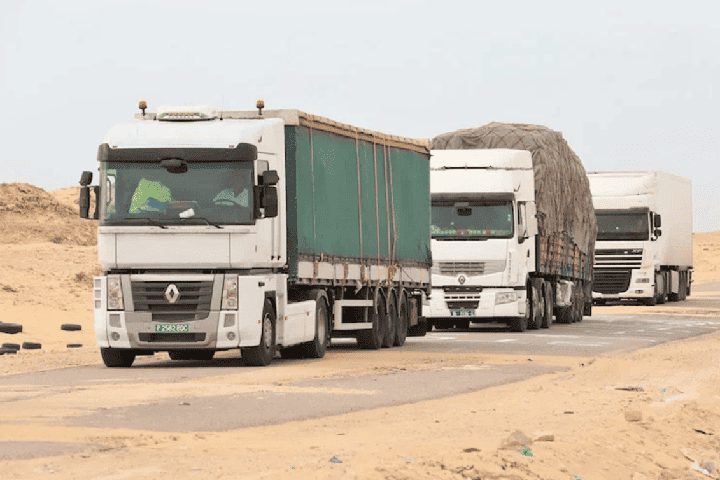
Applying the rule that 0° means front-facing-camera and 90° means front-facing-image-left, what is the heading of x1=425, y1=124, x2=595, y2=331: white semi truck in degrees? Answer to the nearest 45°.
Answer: approximately 0°

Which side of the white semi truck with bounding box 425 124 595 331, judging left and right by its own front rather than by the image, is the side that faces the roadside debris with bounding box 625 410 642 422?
front

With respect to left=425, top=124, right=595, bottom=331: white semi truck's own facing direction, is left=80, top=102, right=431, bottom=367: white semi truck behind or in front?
in front

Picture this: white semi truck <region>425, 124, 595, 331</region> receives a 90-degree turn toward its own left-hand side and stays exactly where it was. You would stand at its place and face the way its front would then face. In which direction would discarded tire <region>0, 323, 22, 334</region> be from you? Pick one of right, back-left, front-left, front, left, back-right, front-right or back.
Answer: back

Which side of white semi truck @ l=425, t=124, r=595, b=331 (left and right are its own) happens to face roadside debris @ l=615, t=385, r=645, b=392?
front
